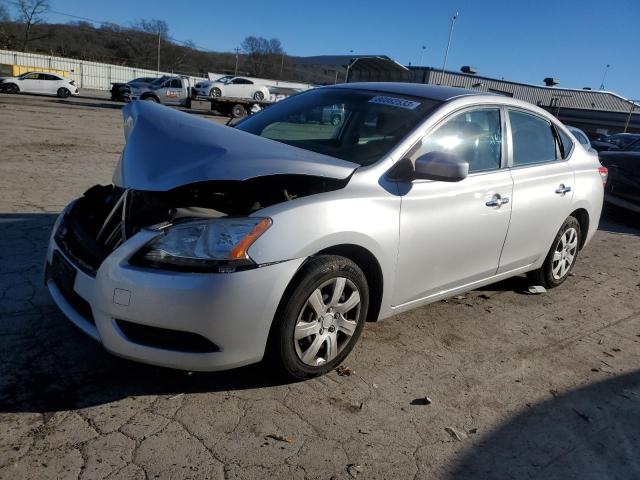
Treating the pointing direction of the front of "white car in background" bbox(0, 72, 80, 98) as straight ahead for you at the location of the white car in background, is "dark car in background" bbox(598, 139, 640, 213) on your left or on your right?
on your left

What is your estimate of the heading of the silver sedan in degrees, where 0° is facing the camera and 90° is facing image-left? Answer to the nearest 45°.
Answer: approximately 45°

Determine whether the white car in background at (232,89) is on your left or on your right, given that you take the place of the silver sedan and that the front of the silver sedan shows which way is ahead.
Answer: on your right

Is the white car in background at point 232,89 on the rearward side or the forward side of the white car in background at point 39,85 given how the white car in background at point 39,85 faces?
on the rearward side

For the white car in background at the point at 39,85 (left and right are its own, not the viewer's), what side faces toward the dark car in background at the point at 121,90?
back

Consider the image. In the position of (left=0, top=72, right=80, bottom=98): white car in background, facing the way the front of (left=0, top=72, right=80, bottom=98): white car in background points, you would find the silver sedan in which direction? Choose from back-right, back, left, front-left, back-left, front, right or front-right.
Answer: left

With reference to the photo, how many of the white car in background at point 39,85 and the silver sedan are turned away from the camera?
0

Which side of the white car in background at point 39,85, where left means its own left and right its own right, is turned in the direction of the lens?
left

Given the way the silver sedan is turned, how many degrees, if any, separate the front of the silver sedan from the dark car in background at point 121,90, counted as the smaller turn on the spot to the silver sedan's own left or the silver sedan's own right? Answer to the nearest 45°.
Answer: approximately 90° to the silver sedan's own right
